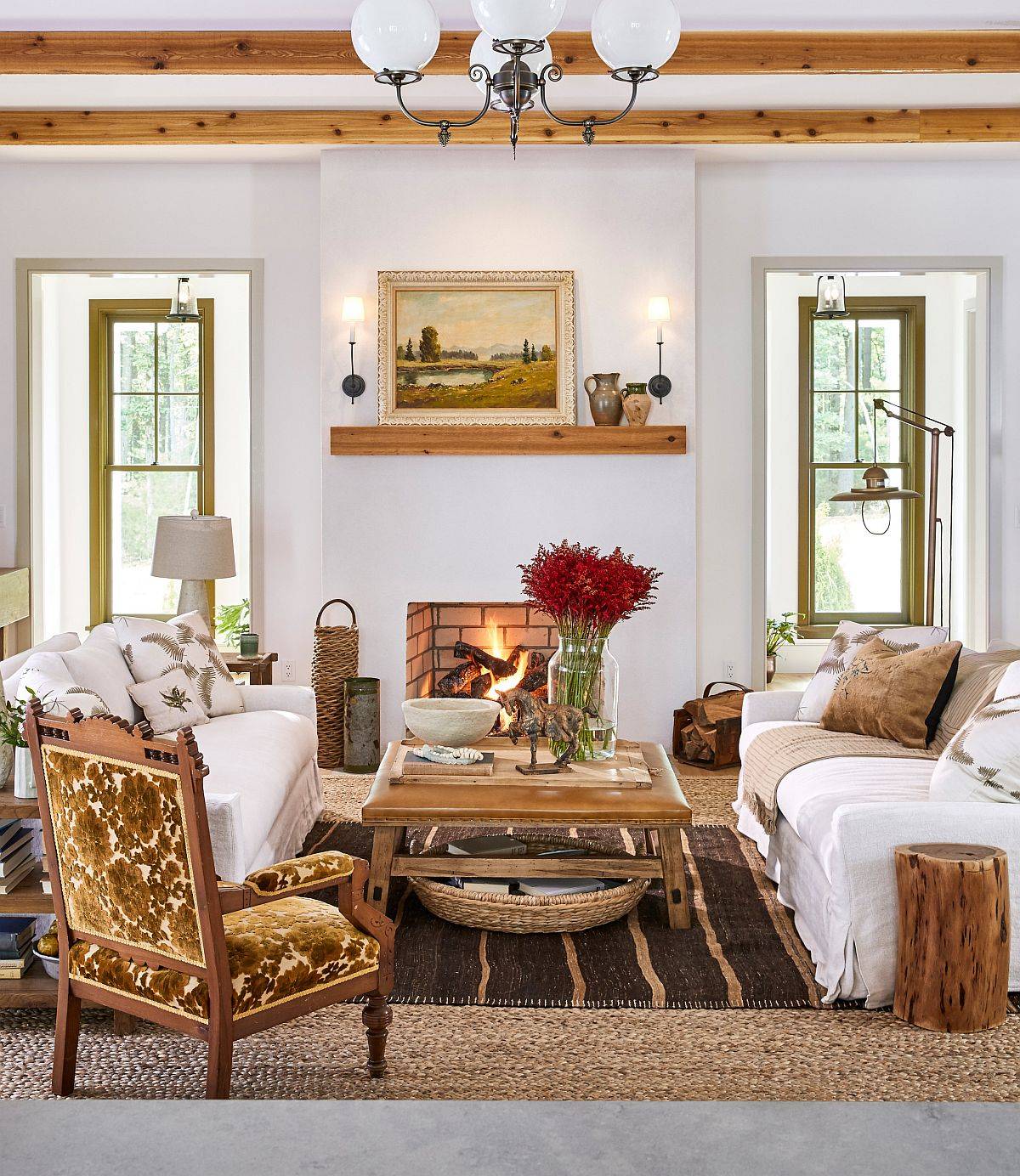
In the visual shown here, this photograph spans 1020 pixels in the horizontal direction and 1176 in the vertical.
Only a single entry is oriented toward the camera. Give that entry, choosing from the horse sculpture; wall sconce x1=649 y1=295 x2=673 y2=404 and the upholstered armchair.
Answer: the wall sconce

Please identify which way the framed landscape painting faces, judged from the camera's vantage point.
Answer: facing the viewer

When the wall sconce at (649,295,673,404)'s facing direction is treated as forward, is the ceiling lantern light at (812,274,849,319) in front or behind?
behind

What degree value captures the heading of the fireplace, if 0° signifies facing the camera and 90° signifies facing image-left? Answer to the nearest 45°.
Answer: approximately 0°

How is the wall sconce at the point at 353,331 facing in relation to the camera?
toward the camera

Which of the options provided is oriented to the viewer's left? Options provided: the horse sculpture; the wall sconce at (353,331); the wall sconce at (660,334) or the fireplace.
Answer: the horse sculpture

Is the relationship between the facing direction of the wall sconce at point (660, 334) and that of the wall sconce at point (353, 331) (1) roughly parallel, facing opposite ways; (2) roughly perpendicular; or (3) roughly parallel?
roughly parallel

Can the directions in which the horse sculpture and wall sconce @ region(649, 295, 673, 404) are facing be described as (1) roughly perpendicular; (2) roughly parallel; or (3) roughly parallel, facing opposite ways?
roughly perpendicular

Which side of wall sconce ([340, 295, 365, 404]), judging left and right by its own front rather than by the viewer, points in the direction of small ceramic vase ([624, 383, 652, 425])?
left

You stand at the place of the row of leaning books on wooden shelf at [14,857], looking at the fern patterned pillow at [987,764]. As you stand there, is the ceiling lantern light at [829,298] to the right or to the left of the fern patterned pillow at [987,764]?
left

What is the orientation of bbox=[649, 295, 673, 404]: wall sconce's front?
toward the camera
